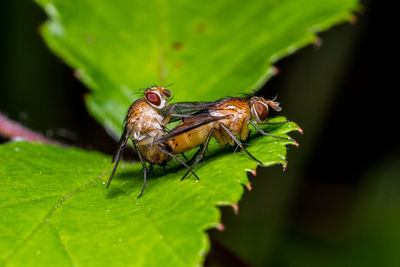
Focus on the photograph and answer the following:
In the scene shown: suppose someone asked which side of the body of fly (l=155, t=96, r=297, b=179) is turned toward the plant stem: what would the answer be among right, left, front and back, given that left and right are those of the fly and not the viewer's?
back

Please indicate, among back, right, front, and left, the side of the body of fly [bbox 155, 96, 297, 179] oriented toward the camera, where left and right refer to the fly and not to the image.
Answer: right

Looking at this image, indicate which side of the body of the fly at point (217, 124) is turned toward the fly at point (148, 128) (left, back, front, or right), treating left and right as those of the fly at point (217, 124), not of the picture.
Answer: back

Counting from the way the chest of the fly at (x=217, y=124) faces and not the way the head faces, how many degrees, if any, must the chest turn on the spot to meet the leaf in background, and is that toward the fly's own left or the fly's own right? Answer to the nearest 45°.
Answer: approximately 135° to the fly's own left
